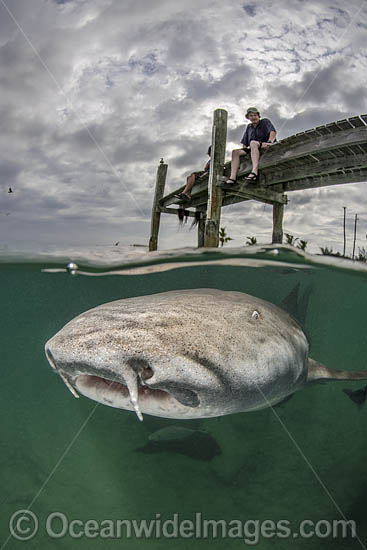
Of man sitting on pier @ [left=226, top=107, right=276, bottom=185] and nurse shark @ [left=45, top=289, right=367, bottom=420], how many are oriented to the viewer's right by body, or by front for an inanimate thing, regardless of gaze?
0

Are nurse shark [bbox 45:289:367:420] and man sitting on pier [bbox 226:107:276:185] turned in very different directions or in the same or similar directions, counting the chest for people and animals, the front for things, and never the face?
same or similar directions

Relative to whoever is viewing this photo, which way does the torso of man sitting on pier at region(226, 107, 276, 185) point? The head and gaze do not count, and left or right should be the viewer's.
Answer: facing the viewer and to the left of the viewer

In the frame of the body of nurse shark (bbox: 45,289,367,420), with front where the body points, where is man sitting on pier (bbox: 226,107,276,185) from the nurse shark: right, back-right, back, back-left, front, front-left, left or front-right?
back-right

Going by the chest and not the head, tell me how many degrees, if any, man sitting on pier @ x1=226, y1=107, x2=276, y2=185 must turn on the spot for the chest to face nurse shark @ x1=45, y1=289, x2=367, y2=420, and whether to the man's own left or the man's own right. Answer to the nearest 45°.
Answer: approximately 45° to the man's own left

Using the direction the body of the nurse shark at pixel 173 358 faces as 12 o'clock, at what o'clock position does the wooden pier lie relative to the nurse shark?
The wooden pier is roughly at 5 o'clock from the nurse shark.
